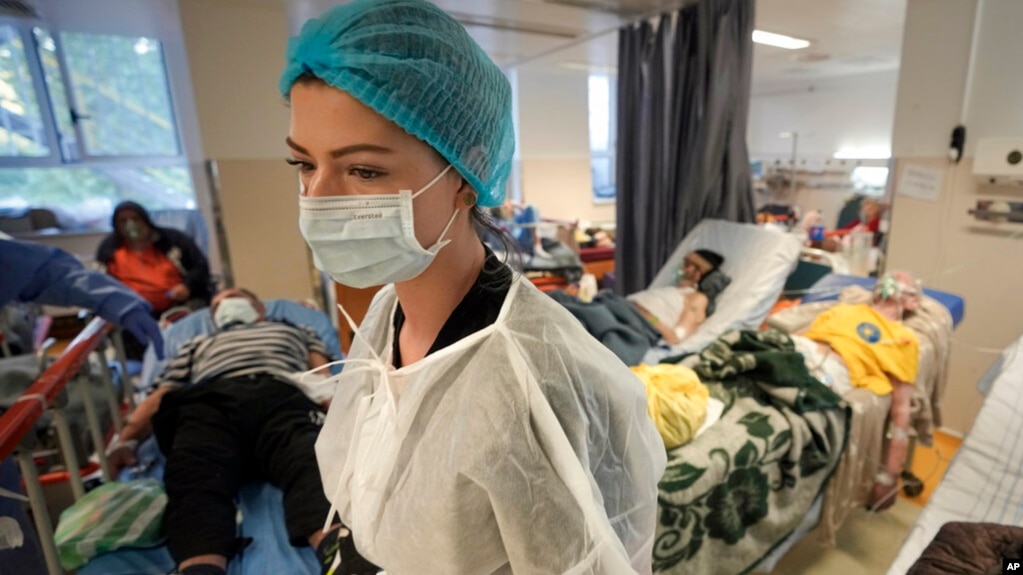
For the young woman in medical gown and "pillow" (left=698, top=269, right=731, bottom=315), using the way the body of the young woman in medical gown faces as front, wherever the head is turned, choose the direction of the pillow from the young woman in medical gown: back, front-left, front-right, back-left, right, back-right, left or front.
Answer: back

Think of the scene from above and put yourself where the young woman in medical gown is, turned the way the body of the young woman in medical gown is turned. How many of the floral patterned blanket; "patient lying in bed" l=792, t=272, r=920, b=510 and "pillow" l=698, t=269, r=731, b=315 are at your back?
3

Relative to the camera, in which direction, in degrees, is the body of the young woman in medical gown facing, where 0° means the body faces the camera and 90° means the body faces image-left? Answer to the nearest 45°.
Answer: approximately 45°

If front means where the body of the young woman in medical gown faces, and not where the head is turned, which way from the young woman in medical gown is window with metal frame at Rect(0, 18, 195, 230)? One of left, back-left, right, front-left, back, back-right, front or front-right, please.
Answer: right

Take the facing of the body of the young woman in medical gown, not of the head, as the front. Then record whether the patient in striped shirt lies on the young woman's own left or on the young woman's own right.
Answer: on the young woman's own right

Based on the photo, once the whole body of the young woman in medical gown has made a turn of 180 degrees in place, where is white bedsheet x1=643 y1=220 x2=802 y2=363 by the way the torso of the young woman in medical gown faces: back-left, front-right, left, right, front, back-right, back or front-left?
front

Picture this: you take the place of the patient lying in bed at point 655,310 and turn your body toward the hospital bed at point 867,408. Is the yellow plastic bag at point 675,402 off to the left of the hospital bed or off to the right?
right

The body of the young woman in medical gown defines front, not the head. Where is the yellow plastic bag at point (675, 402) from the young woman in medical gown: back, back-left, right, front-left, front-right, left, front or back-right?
back

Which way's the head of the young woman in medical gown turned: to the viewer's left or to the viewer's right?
to the viewer's left

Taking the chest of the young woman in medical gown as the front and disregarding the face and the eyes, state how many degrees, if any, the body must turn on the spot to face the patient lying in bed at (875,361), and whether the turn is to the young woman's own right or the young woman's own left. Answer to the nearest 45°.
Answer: approximately 180°

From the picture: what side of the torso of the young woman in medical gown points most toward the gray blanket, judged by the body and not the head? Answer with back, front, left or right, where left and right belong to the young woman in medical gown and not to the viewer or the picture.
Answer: back

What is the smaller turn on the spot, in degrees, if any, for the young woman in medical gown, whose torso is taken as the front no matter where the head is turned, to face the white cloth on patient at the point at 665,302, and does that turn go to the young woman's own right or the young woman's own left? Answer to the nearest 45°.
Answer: approximately 180°

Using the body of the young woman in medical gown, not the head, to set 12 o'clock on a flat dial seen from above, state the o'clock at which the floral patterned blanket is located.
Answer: The floral patterned blanket is roughly at 6 o'clock from the young woman in medical gown.

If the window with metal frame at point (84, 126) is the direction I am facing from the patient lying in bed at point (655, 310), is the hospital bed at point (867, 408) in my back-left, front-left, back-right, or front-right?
back-left
